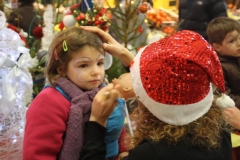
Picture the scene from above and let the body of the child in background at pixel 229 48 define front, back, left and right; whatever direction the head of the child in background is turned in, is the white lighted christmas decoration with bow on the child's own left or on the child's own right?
on the child's own right

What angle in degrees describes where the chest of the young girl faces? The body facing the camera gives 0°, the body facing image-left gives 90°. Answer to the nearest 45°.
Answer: approximately 315°

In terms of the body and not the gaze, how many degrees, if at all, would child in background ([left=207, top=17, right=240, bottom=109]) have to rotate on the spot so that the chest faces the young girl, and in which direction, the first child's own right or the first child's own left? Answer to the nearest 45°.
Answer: approximately 90° to the first child's own right

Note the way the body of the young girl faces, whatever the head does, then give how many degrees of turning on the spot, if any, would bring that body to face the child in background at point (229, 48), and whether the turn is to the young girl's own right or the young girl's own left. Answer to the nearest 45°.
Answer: approximately 90° to the young girl's own left

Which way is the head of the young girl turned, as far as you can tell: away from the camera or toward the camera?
toward the camera

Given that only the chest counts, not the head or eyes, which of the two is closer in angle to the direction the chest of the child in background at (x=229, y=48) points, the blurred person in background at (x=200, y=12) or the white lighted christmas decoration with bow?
the white lighted christmas decoration with bow

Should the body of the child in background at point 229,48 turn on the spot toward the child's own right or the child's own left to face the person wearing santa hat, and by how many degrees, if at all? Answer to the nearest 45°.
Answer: approximately 45° to the child's own right

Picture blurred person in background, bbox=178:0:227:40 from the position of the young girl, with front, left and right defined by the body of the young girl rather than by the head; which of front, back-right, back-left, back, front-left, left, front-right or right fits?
left

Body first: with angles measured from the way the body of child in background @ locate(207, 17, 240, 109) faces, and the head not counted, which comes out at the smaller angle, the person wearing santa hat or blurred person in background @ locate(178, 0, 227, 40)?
the person wearing santa hat

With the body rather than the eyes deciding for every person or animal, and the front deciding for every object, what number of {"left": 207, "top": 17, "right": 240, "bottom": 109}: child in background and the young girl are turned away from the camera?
0
